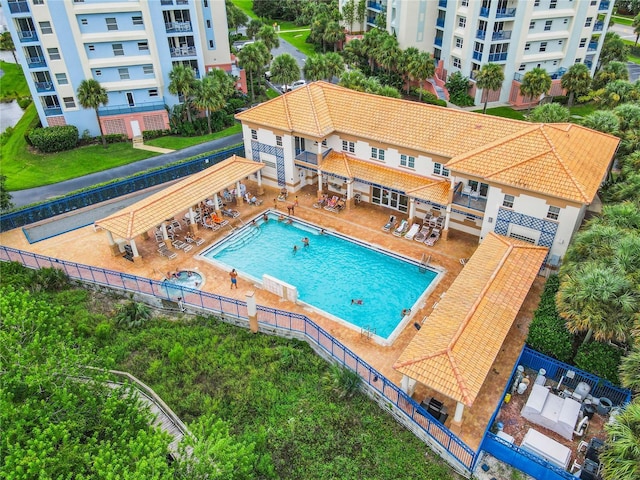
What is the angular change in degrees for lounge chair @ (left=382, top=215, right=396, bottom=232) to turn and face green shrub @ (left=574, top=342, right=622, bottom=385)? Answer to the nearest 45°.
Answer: approximately 90° to its left

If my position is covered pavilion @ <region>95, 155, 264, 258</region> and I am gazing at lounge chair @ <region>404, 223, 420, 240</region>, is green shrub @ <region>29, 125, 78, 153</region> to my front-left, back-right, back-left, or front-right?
back-left

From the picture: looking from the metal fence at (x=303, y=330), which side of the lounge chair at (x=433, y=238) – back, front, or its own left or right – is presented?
front

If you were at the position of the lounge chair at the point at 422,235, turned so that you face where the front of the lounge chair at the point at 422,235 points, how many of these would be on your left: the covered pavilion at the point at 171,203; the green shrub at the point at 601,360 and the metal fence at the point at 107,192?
1

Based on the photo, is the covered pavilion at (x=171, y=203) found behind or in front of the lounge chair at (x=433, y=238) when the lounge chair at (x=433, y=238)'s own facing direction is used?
in front

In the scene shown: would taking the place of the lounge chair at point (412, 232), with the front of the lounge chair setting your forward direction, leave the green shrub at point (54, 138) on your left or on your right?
on your right

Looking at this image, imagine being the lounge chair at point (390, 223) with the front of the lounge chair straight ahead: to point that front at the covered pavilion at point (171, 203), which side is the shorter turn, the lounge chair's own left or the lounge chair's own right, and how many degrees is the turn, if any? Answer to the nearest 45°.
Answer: approximately 45° to the lounge chair's own right

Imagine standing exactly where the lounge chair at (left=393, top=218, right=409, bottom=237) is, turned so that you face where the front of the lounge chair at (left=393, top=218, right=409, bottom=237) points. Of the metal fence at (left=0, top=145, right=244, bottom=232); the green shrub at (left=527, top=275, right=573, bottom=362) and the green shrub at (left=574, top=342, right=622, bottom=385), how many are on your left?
2

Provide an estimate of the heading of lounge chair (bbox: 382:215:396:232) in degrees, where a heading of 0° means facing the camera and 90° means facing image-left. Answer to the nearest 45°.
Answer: approximately 45°

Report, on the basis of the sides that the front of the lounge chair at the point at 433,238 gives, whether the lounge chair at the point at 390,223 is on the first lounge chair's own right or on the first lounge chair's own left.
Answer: on the first lounge chair's own right

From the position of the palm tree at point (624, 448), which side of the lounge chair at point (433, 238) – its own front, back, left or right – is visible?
left

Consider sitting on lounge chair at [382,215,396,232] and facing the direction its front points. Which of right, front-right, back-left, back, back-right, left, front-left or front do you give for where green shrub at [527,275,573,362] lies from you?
left

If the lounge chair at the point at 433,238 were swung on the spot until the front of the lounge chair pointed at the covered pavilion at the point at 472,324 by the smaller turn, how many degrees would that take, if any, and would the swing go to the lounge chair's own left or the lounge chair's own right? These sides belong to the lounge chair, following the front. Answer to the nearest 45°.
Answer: approximately 45° to the lounge chair's own left

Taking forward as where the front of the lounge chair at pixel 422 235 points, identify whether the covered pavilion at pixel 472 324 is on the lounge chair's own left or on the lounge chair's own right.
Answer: on the lounge chair's own left

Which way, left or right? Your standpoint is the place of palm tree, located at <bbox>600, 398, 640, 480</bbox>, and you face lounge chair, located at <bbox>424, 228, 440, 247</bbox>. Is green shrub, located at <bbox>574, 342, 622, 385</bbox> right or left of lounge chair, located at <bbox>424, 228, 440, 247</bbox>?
right

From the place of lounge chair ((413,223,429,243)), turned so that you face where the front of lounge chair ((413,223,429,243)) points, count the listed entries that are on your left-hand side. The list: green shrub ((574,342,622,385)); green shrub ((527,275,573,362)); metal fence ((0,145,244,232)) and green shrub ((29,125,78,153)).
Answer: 2

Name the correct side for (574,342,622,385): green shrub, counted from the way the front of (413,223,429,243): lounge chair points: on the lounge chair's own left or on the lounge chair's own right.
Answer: on the lounge chair's own left
